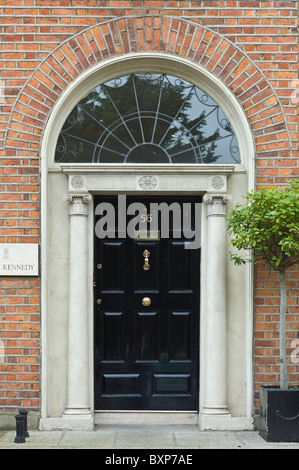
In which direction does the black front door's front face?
toward the camera

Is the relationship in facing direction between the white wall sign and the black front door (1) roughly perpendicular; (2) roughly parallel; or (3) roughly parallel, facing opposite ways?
roughly parallel

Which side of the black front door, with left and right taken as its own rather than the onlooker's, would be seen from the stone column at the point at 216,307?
left

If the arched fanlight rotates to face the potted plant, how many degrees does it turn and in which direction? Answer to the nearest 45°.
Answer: approximately 45° to its left

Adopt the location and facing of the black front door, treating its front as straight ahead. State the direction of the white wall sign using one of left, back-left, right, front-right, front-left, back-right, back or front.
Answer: right

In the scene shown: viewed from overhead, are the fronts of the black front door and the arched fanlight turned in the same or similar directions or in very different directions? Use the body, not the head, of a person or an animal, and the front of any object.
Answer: same or similar directions

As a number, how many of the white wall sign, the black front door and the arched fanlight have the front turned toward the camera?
3

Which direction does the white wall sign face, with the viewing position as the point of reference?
facing the viewer

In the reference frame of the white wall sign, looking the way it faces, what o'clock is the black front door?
The black front door is roughly at 9 o'clock from the white wall sign.

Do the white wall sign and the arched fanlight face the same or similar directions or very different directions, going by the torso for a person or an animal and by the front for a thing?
same or similar directions

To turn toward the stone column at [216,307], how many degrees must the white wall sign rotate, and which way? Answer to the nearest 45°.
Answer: approximately 90° to its left

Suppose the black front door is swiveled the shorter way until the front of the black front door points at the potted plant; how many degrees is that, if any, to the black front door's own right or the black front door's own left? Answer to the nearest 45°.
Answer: approximately 45° to the black front door's own left
